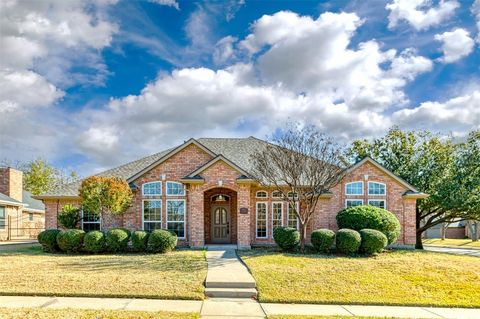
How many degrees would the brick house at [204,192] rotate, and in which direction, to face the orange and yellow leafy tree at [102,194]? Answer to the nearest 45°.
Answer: approximately 45° to its right

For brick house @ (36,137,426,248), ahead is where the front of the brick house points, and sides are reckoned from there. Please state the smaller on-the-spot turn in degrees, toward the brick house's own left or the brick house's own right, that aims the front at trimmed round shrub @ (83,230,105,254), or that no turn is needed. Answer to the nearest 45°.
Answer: approximately 45° to the brick house's own right

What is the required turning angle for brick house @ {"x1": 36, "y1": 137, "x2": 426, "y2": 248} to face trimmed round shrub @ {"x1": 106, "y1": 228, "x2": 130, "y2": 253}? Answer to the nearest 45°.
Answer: approximately 45° to its right

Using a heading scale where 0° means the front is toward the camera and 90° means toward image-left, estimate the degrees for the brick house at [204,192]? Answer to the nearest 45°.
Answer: approximately 0°

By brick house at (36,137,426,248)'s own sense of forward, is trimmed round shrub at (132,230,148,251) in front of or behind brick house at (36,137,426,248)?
in front
